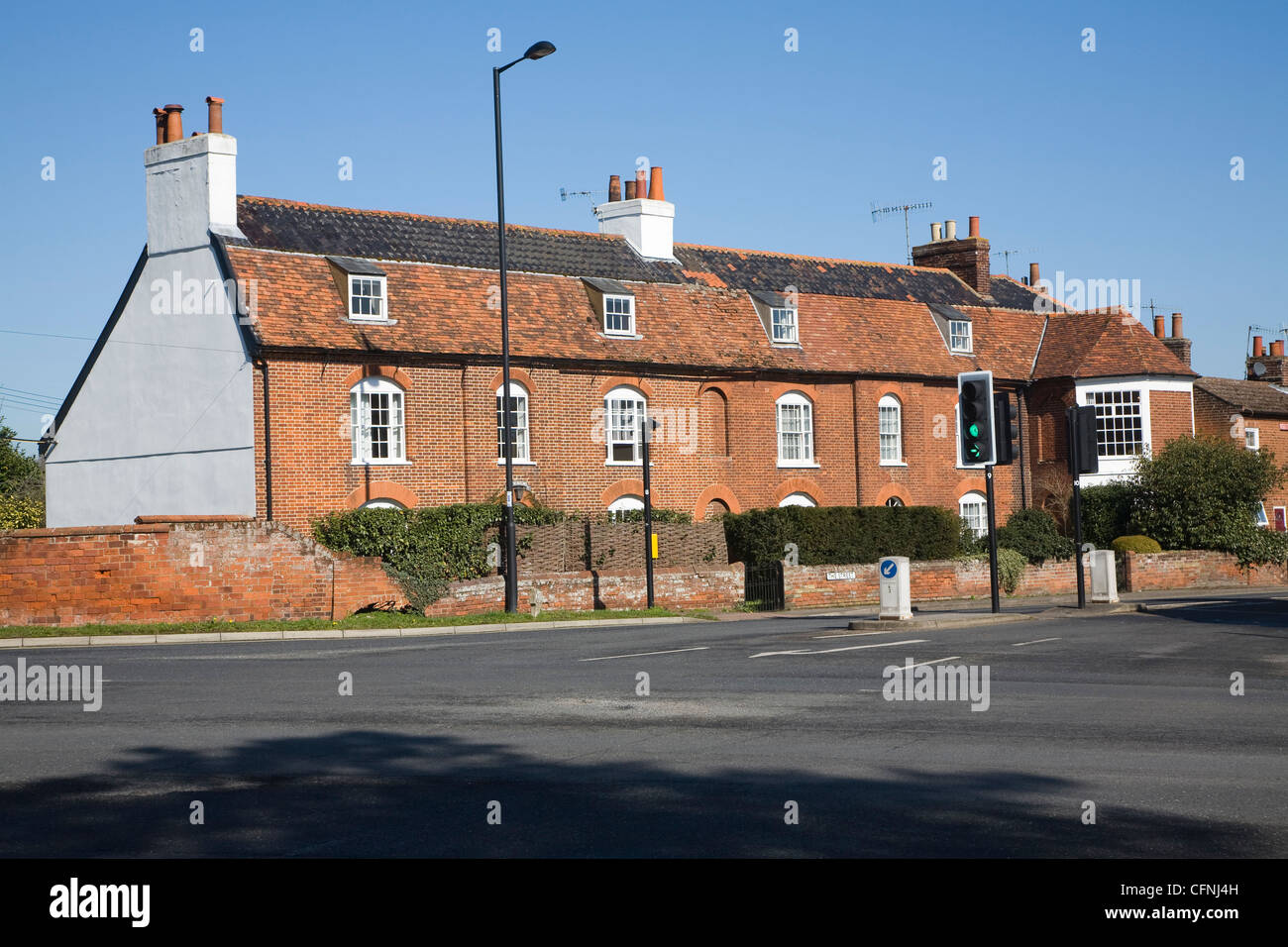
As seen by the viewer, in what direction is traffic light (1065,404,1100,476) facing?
away from the camera

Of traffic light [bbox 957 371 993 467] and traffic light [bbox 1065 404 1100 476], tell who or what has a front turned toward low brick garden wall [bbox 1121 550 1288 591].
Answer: traffic light [bbox 1065 404 1100 476]

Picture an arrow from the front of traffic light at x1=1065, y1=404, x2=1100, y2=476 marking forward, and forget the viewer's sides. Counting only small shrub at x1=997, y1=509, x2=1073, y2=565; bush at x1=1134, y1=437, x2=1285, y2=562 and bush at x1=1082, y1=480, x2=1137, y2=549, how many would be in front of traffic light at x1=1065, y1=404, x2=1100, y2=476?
3

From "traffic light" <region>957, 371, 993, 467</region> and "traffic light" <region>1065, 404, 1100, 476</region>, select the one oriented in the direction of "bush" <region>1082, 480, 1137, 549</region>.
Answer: "traffic light" <region>1065, 404, 1100, 476</region>

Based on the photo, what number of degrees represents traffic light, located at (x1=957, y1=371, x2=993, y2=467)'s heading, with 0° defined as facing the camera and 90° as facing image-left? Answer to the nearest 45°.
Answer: approximately 0°

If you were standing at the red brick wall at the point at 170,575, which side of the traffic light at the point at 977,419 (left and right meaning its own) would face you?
right

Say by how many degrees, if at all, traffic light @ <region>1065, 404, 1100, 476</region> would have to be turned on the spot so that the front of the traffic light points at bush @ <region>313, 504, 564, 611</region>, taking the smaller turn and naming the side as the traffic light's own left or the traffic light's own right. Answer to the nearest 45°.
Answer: approximately 90° to the traffic light's own left

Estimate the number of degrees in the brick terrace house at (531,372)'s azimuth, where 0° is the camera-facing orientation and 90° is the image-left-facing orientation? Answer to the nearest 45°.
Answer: approximately 315°

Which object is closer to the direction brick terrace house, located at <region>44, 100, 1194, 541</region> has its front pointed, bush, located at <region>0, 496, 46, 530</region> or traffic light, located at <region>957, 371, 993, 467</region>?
the traffic light

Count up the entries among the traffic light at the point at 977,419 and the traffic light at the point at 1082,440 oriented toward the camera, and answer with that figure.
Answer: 1

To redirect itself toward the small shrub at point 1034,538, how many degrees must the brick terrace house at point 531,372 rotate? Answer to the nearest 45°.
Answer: approximately 45° to its left

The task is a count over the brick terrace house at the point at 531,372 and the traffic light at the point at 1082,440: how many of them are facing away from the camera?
1

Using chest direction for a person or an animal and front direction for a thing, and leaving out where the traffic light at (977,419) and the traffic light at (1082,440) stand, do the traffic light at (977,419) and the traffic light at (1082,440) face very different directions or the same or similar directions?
very different directions
